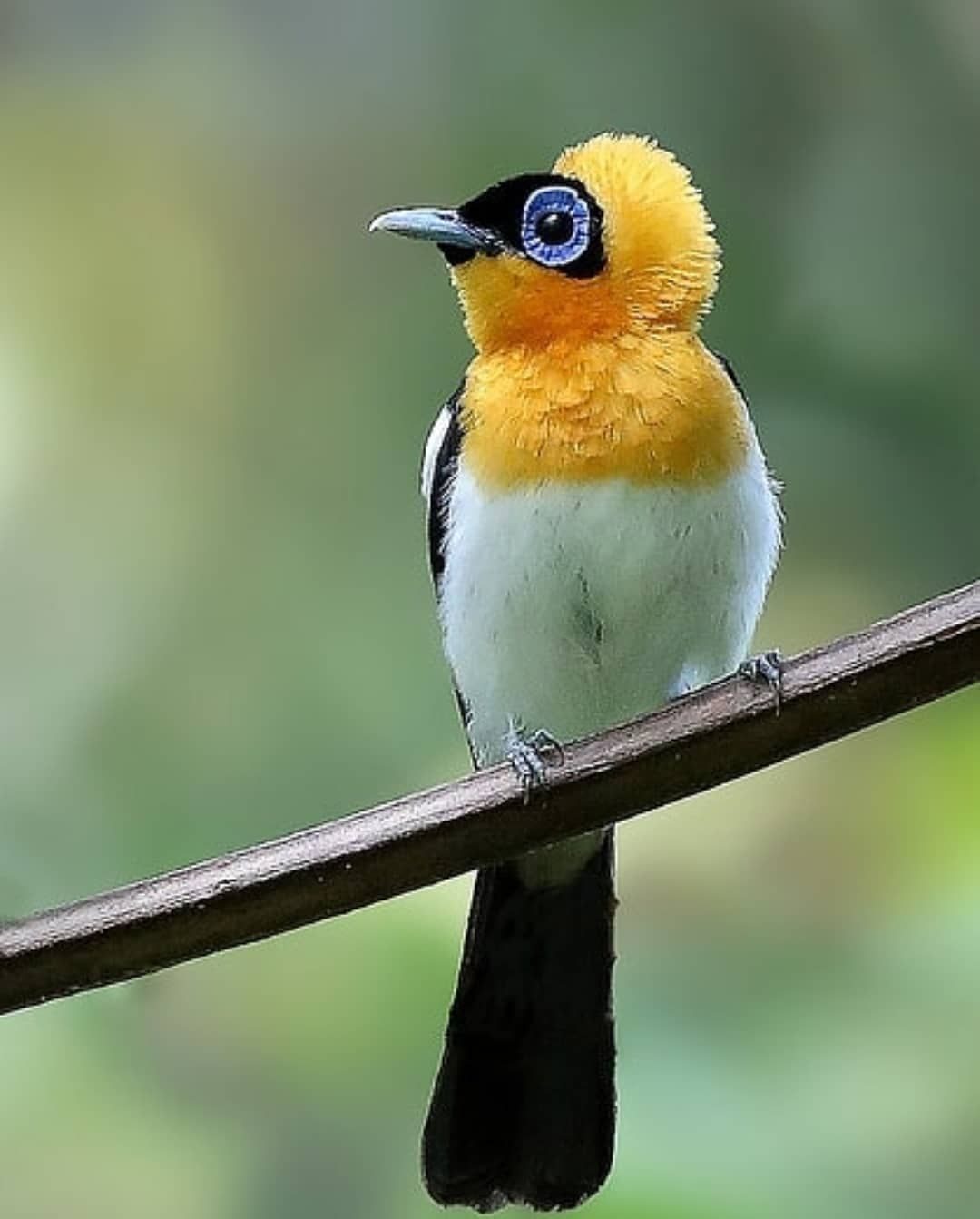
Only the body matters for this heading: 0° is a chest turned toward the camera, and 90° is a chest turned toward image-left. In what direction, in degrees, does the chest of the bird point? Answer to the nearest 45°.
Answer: approximately 0°
